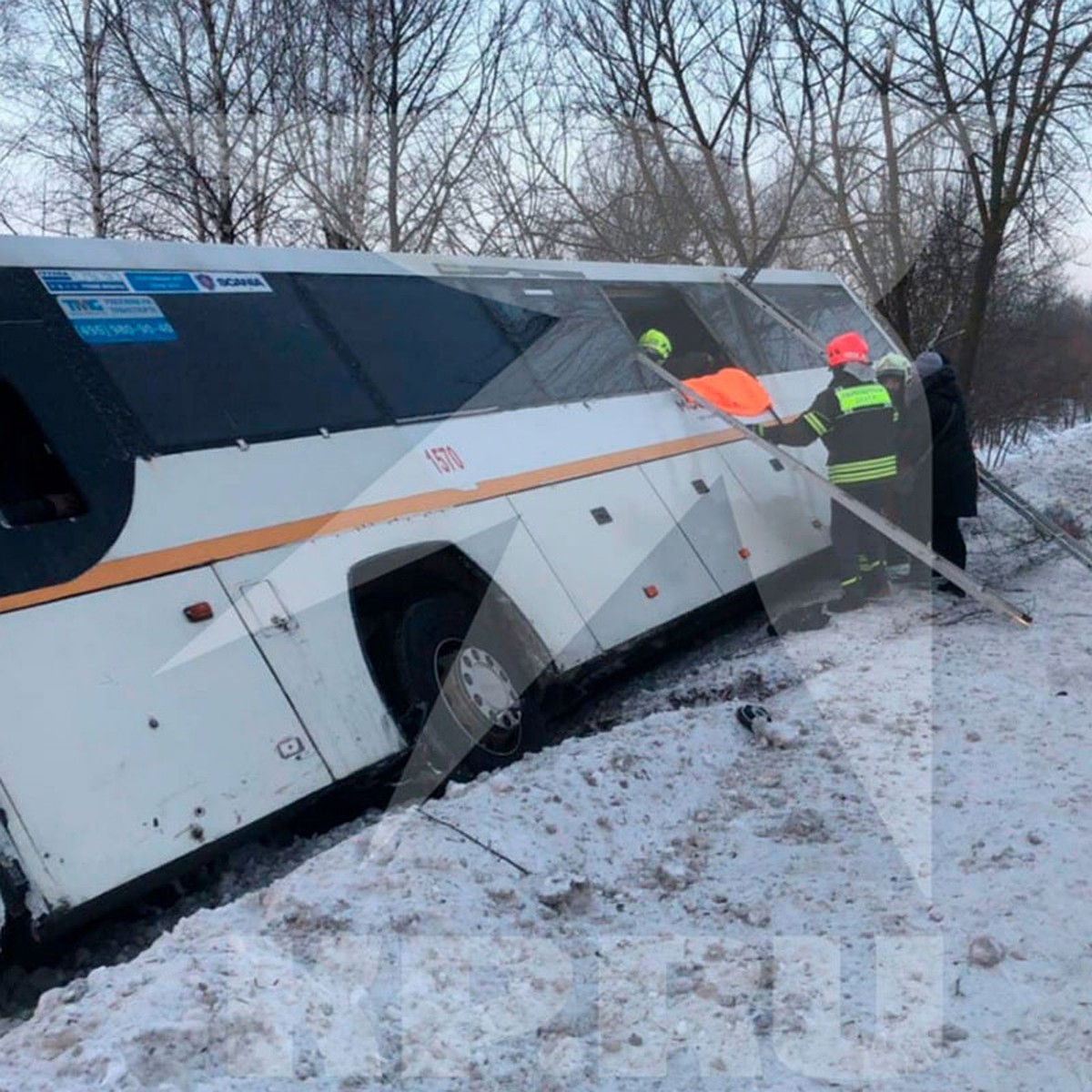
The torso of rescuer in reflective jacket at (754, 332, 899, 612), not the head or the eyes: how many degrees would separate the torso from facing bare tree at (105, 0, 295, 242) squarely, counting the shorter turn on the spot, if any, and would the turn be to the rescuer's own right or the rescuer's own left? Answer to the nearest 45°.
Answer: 0° — they already face it

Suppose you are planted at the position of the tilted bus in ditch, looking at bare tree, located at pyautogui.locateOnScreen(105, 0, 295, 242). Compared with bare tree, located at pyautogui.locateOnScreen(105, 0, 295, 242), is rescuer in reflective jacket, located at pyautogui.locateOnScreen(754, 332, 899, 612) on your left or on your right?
right

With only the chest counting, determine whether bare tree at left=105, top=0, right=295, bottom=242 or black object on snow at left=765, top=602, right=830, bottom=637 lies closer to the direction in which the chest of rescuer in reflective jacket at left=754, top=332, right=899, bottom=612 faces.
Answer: the bare tree

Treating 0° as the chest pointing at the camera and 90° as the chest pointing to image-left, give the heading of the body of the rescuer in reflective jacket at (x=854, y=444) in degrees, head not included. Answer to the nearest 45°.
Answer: approximately 135°

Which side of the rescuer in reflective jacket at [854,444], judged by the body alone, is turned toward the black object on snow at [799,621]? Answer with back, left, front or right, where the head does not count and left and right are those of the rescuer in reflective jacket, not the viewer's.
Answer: left

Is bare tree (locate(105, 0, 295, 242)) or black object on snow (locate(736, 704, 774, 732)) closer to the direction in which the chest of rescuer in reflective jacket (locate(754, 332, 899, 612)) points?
the bare tree

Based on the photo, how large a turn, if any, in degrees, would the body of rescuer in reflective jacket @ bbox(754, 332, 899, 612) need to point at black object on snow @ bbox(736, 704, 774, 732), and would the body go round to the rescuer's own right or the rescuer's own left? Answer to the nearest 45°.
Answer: approximately 135° to the rescuer's own left
